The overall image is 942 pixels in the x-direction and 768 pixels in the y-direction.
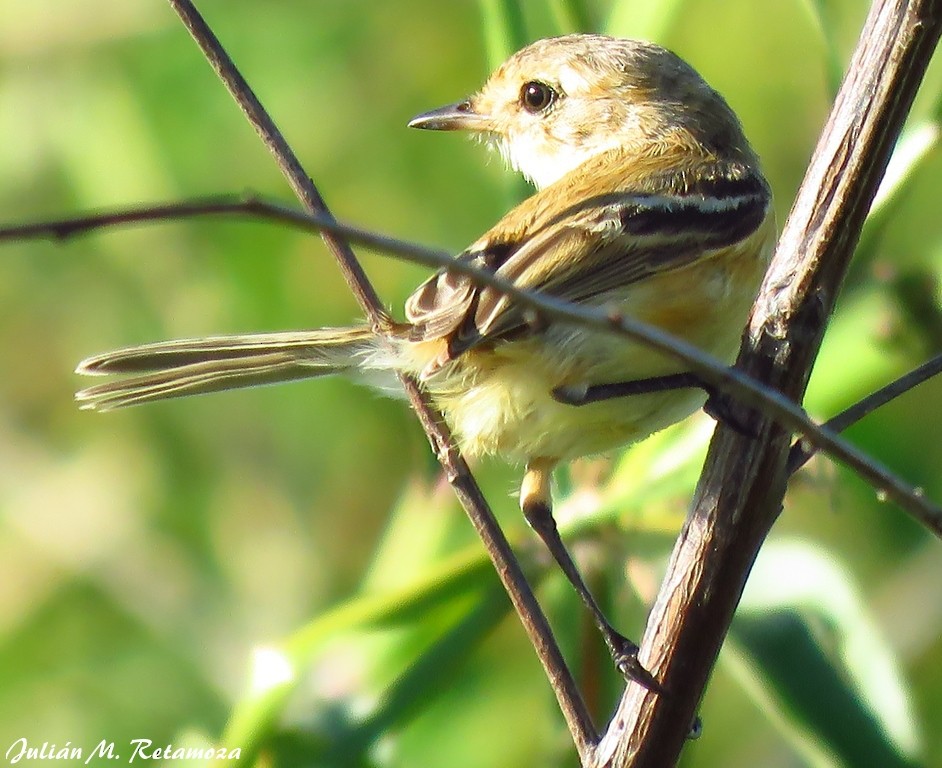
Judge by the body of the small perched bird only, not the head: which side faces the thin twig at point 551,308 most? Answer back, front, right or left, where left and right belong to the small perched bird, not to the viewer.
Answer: right

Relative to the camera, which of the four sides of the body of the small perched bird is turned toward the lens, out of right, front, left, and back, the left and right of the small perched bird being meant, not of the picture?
right
